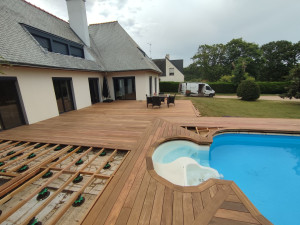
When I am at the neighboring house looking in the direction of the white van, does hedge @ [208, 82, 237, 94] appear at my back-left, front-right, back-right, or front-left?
front-left

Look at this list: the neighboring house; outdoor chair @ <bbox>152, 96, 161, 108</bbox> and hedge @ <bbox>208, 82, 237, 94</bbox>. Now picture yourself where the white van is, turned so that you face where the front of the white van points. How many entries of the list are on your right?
1

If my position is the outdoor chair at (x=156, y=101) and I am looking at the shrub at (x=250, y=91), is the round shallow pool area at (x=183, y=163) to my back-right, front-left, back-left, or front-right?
back-right

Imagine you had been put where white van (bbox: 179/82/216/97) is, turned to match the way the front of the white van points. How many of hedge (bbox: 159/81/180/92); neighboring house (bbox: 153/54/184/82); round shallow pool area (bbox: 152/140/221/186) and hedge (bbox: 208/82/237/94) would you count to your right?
1

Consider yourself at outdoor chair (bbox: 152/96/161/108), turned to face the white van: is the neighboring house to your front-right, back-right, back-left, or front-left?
front-left

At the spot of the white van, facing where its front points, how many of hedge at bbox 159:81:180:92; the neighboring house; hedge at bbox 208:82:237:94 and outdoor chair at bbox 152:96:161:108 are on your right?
1
